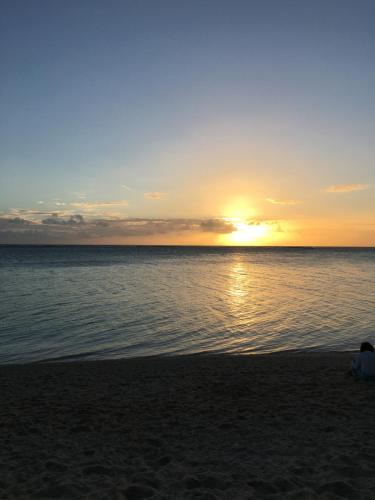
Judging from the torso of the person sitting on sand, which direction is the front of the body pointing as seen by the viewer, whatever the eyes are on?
away from the camera
